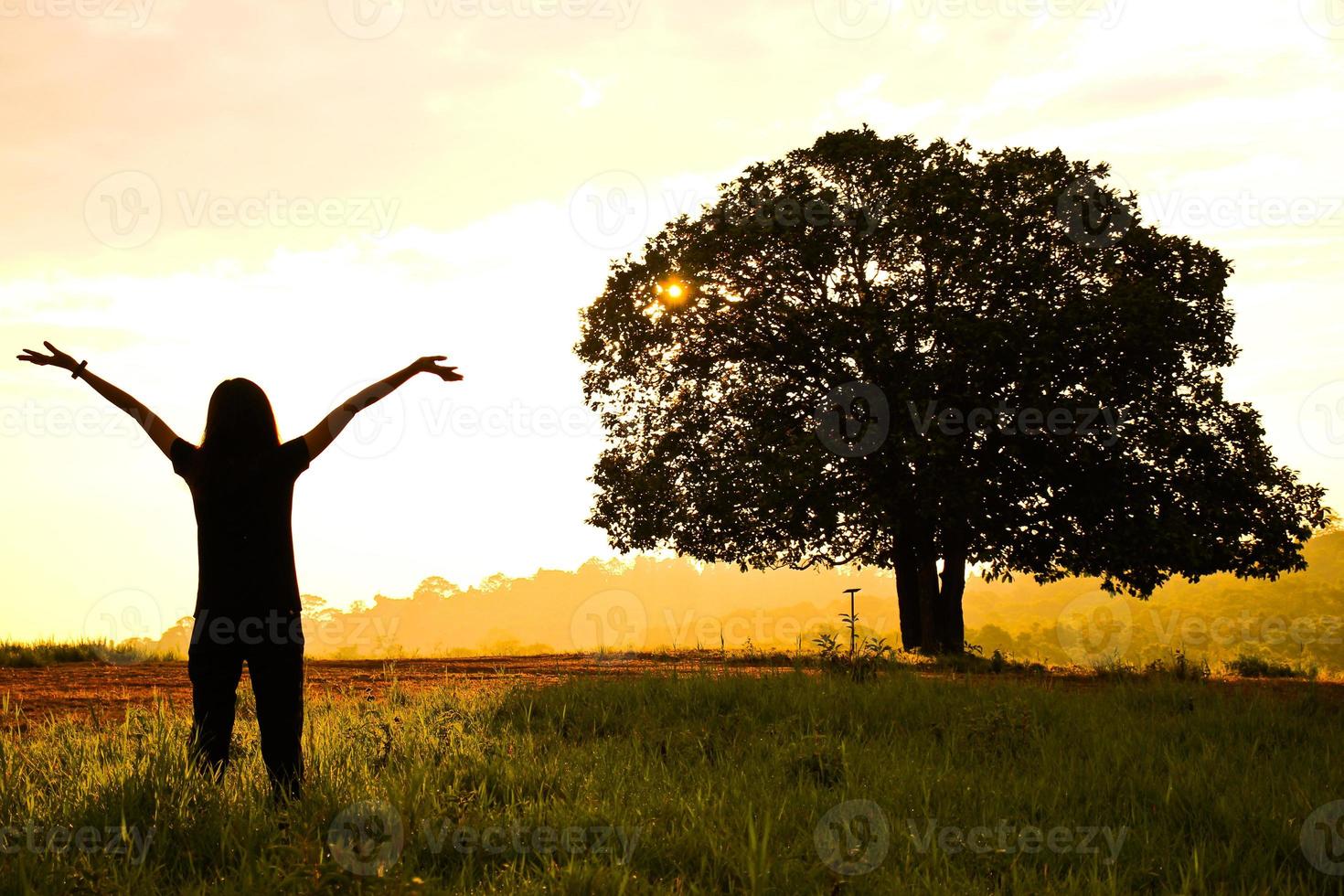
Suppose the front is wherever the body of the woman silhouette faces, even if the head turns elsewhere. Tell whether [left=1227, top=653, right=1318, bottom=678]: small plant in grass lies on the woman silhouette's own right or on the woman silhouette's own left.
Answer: on the woman silhouette's own right

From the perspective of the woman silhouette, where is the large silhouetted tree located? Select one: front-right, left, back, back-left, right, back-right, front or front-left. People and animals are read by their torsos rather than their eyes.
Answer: front-right

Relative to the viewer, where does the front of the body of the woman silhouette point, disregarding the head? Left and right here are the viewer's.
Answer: facing away from the viewer
